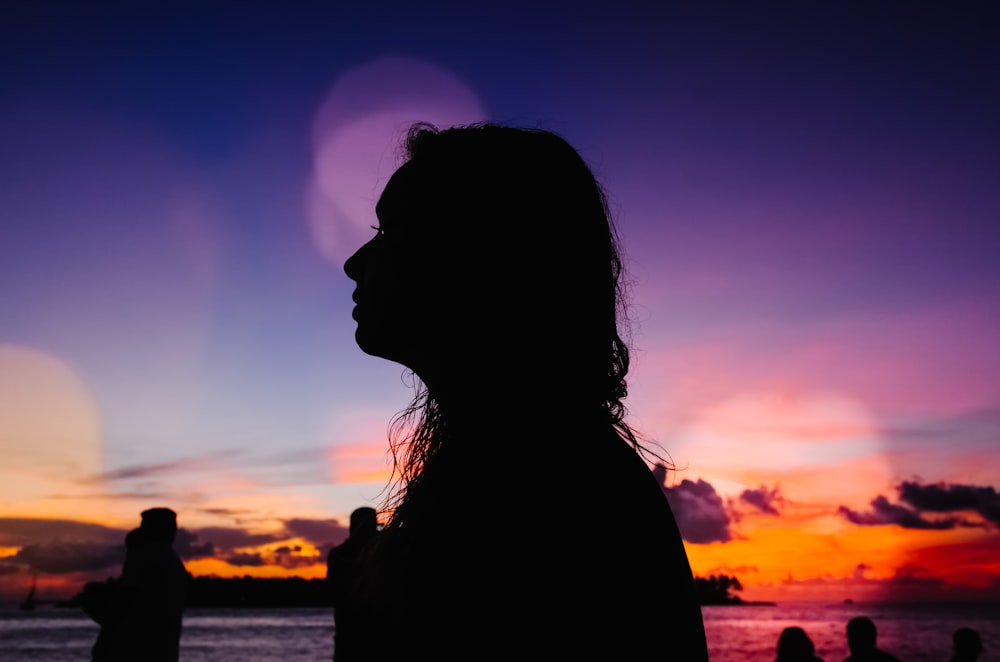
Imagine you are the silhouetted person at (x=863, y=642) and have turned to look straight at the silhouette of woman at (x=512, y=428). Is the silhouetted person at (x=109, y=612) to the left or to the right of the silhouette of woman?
right

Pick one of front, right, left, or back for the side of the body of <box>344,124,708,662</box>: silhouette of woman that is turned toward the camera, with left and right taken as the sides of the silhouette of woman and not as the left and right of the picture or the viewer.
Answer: left

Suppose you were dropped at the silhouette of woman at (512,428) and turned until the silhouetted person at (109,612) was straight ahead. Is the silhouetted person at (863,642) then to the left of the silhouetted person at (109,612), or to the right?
right

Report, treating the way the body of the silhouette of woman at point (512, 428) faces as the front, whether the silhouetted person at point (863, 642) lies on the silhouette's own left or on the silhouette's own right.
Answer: on the silhouette's own right

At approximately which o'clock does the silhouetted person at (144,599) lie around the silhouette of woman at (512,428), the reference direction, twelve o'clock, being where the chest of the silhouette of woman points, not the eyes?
The silhouetted person is roughly at 2 o'clock from the silhouette of woman.

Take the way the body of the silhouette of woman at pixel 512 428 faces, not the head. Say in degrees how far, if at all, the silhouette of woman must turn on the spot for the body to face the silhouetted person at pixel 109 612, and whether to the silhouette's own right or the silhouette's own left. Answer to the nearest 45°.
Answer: approximately 45° to the silhouette's own right
